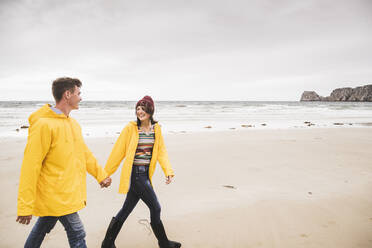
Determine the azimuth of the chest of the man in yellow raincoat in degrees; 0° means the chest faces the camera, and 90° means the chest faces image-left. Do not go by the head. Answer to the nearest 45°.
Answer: approximately 315°

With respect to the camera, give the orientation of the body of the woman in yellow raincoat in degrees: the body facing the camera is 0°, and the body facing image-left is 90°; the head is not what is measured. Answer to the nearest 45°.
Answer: approximately 315°

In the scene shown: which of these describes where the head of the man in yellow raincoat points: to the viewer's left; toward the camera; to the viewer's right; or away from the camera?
to the viewer's right

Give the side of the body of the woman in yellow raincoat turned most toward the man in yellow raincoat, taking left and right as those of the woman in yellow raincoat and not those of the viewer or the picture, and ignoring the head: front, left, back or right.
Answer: right

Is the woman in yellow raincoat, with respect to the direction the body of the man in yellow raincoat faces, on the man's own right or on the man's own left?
on the man's own left

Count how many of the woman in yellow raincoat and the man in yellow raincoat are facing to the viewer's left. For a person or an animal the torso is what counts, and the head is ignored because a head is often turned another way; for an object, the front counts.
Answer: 0
